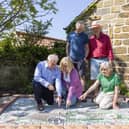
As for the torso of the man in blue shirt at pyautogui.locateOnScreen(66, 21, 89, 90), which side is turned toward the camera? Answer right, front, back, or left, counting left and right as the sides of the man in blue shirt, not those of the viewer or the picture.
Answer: front

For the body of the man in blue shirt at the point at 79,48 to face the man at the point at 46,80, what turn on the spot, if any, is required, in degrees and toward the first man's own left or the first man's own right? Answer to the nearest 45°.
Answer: approximately 45° to the first man's own right

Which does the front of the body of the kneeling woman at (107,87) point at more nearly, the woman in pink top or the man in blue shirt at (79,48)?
the woman in pink top

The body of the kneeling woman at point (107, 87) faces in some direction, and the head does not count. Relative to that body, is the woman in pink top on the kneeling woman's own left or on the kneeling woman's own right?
on the kneeling woman's own right

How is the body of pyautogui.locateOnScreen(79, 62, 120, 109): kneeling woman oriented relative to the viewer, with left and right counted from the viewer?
facing the viewer and to the left of the viewer

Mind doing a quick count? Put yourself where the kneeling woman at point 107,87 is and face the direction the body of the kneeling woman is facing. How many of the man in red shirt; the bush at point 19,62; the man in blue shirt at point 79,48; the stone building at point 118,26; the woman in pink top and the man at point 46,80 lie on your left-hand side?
0

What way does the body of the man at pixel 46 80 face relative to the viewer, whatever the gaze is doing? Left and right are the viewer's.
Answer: facing the viewer and to the right of the viewer

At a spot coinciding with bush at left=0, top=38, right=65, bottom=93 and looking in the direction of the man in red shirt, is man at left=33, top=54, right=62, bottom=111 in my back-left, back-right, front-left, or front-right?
front-right

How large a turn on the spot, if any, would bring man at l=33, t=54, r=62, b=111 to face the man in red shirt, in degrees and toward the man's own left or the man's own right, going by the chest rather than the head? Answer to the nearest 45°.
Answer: approximately 90° to the man's own left

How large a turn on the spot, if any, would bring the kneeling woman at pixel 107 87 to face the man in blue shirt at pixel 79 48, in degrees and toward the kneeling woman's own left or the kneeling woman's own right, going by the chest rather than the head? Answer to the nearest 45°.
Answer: approximately 90° to the kneeling woman's own right

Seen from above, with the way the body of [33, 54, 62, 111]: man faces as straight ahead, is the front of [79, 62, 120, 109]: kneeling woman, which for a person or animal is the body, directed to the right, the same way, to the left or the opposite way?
to the right

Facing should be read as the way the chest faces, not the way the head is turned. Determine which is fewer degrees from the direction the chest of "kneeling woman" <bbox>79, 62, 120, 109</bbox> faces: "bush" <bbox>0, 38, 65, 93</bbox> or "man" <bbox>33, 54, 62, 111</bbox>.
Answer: the man

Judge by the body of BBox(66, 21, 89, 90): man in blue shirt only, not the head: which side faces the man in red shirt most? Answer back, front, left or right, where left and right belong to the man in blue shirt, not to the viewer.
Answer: left

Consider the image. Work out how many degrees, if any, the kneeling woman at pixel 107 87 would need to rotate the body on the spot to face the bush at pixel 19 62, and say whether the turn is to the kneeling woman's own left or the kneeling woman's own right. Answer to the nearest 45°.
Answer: approximately 90° to the kneeling woman's own right
